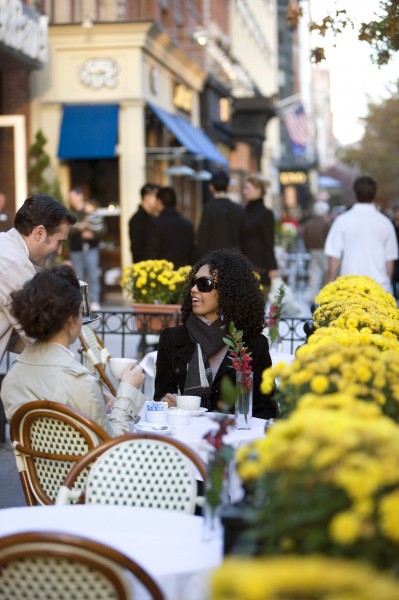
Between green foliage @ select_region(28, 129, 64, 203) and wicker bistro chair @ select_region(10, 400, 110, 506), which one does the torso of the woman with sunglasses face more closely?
the wicker bistro chair

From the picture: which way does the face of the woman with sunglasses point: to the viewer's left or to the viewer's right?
to the viewer's left

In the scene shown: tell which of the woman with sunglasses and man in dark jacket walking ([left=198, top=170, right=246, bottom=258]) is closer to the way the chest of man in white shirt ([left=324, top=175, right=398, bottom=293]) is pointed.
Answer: the man in dark jacket walking

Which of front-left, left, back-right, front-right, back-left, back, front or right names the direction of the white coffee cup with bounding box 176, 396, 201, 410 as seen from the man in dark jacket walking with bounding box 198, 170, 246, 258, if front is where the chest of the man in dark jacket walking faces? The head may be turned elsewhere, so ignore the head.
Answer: back

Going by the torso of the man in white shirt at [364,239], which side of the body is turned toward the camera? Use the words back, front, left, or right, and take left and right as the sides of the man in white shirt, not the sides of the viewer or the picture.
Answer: back

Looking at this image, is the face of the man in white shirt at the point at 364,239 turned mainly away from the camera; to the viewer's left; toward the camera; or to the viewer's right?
away from the camera

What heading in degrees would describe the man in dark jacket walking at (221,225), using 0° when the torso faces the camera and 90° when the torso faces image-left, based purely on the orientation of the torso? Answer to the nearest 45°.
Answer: approximately 180°

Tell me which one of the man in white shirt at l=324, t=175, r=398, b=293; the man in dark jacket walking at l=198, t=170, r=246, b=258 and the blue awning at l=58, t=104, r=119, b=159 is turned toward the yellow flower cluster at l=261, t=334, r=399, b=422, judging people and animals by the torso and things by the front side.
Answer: the blue awning

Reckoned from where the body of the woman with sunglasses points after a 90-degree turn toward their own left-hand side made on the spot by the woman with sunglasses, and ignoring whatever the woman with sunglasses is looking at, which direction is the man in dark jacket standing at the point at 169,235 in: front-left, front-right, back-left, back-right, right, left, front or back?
back-left

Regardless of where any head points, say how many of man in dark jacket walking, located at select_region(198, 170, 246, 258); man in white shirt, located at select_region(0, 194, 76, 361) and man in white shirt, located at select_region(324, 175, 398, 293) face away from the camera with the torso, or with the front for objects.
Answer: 2

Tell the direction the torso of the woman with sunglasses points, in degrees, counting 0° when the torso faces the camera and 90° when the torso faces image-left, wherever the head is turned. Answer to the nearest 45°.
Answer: approximately 45°

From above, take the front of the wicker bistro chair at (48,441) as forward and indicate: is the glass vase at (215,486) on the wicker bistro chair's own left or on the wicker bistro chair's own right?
on the wicker bistro chair's own right

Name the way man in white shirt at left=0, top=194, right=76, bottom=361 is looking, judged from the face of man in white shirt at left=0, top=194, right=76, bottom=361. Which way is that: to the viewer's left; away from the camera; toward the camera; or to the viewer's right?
to the viewer's right

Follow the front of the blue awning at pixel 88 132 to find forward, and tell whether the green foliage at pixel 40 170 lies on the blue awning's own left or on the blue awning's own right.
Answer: on the blue awning's own right

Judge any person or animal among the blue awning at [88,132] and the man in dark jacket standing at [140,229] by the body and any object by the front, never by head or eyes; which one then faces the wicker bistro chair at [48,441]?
the blue awning

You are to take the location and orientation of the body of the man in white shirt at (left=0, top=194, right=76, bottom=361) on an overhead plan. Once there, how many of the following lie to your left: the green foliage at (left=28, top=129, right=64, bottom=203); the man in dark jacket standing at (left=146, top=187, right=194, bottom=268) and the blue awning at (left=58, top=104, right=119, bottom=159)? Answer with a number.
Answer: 3
